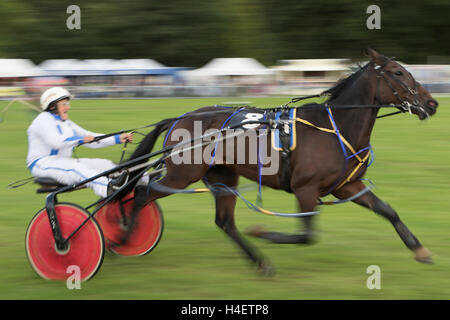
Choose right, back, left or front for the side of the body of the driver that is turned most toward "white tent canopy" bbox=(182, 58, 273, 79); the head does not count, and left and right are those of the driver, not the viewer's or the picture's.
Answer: left

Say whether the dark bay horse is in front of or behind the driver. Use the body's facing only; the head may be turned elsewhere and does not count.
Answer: in front

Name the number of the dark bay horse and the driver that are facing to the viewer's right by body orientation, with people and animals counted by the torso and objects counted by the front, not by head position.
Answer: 2

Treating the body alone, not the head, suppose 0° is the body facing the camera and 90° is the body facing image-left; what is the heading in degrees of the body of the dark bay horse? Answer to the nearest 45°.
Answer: approximately 270°

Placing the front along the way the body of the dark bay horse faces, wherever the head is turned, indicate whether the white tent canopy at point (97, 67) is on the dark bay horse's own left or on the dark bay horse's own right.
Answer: on the dark bay horse's own left

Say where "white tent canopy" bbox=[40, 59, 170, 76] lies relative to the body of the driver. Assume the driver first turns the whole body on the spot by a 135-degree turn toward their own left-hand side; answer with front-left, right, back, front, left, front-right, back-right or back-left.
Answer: front-right

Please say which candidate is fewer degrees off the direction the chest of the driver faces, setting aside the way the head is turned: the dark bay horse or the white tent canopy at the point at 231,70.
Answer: the dark bay horse

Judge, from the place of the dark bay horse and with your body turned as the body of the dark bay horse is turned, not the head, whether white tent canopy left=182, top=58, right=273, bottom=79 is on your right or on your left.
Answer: on your left

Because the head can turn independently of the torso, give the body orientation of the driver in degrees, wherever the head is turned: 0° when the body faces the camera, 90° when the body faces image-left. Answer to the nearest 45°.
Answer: approximately 270°

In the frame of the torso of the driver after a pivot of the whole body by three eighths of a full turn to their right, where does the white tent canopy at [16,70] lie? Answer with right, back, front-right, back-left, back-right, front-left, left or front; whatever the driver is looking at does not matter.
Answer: back-right
